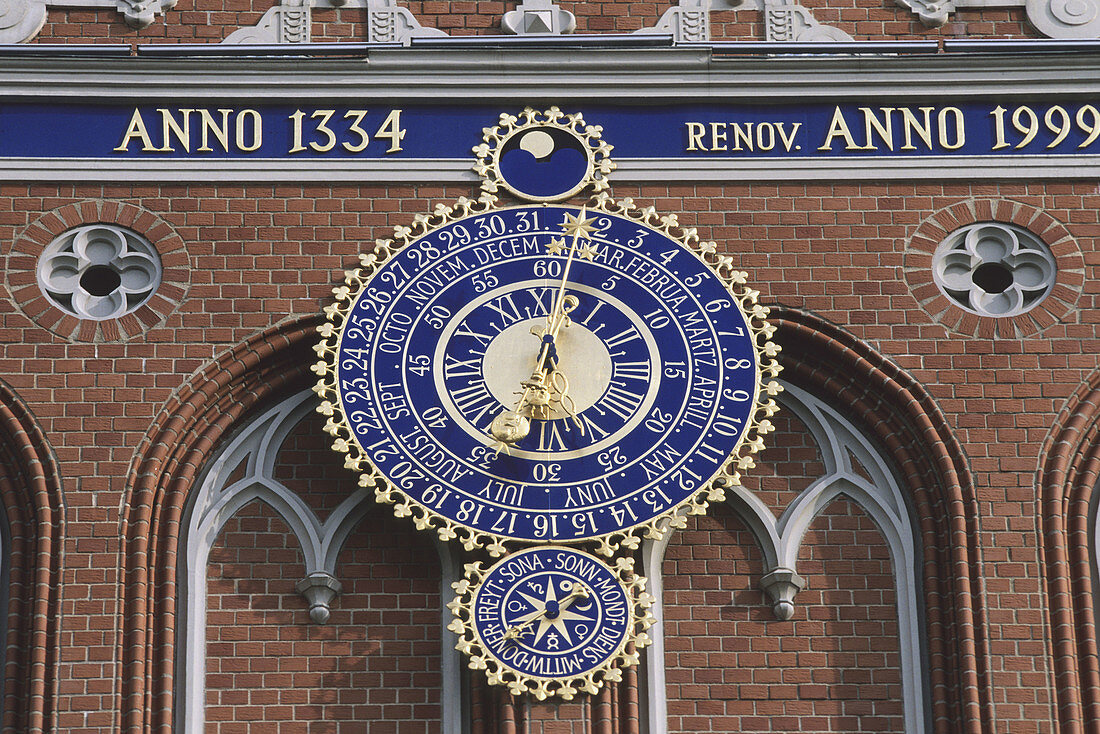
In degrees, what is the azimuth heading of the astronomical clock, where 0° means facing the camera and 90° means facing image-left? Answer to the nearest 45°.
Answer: approximately 0°
